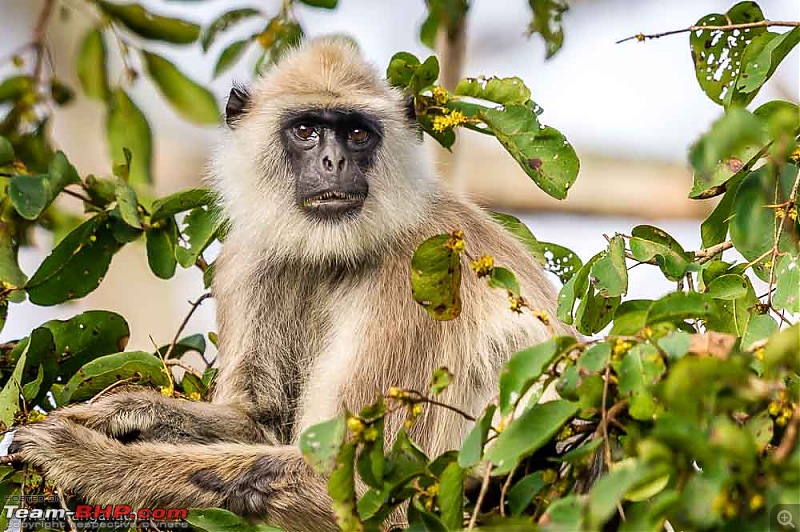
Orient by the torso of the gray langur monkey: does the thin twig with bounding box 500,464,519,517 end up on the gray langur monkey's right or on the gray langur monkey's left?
on the gray langur monkey's left

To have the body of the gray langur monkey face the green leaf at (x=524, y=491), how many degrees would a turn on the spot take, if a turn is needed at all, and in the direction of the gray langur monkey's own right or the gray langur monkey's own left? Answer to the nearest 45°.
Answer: approximately 45° to the gray langur monkey's own left

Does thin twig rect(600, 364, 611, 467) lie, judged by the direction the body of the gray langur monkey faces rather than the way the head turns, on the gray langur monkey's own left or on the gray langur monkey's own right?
on the gray langur monkey's own left

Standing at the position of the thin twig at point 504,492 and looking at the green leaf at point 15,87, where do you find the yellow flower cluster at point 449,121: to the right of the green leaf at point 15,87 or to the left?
right

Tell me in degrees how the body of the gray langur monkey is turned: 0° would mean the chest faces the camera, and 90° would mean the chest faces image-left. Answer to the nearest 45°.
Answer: approximately 45°

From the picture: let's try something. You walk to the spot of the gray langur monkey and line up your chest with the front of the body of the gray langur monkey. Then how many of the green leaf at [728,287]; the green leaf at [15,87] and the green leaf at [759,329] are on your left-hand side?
2

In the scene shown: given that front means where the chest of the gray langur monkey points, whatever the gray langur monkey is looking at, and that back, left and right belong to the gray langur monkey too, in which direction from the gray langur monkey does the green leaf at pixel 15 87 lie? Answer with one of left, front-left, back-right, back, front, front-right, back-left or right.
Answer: right

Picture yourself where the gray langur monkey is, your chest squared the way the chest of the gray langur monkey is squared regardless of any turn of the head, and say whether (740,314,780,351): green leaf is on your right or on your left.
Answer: on your left

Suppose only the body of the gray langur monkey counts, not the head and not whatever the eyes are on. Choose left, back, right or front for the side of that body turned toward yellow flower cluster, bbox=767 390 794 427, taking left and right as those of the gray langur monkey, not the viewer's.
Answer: left

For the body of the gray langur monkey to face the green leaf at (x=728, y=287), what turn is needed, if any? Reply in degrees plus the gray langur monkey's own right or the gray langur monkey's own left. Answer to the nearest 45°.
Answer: approximately 90° to the gray langur monkey's own left
